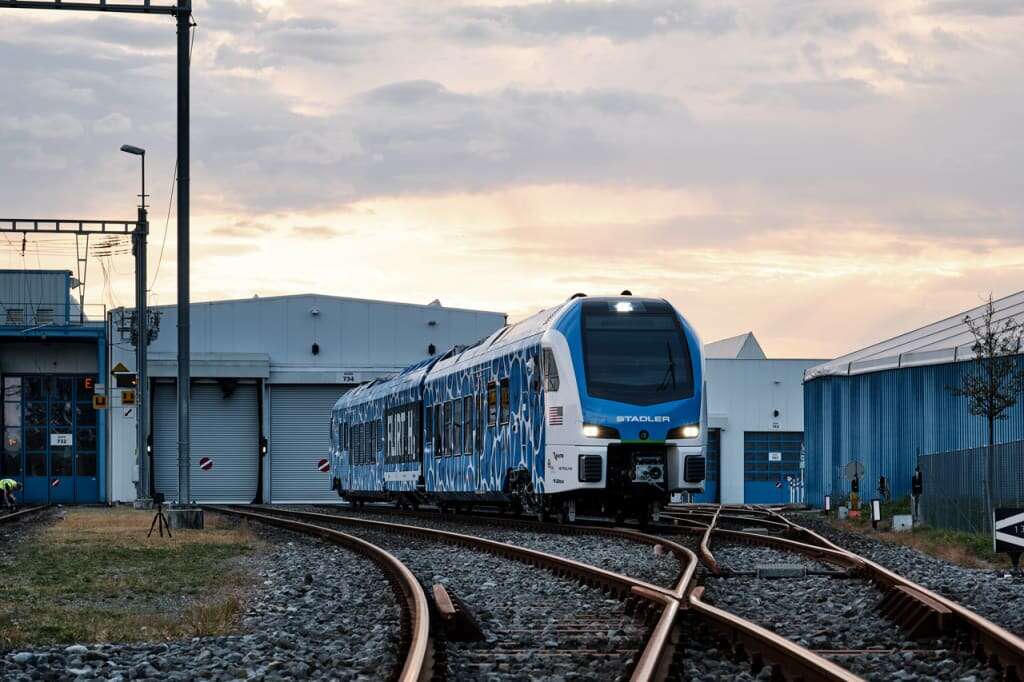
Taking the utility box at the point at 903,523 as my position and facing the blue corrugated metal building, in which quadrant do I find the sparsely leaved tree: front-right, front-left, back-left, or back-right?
front-right

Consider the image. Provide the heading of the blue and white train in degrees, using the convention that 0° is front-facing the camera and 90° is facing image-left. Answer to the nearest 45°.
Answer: approximately 315°

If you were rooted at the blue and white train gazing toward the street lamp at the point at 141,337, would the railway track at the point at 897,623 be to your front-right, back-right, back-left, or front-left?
back-left

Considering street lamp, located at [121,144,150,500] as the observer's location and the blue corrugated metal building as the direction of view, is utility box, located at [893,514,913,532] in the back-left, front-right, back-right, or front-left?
front-right

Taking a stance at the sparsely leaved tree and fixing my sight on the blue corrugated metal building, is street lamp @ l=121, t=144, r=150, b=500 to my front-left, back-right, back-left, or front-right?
front-left

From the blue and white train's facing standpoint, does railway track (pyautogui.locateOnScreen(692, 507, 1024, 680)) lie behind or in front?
in front

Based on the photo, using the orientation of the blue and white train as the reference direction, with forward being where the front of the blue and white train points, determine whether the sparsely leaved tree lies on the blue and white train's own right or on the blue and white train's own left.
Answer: on the blue and white train's own left
